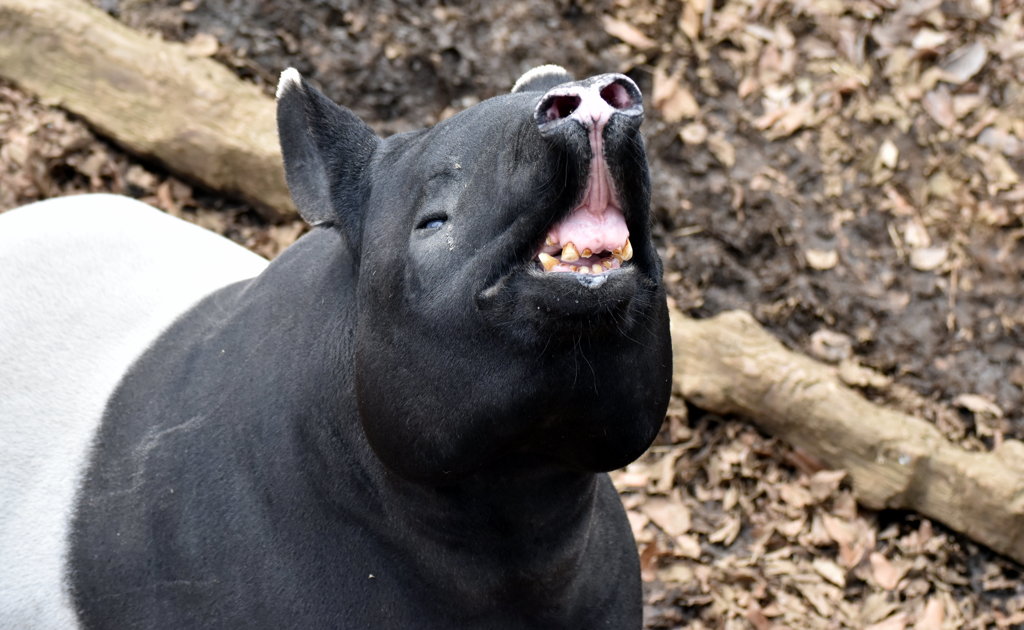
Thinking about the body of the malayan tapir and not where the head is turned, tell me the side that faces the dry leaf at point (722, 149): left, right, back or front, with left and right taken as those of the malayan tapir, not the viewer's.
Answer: left

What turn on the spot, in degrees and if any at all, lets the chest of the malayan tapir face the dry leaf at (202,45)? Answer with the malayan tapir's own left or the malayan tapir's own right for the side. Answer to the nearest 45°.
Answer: approximately 135° to the malayan tapir's own left

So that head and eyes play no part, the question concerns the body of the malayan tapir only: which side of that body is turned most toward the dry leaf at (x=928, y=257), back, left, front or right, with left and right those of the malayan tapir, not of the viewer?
left

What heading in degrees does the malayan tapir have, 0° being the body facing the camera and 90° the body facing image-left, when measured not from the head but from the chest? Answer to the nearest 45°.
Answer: approximately 315°

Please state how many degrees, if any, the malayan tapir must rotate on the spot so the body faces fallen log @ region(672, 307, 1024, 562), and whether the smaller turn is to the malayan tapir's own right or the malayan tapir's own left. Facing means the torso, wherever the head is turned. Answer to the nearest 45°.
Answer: approximately 90° to the malayan tapir's own left

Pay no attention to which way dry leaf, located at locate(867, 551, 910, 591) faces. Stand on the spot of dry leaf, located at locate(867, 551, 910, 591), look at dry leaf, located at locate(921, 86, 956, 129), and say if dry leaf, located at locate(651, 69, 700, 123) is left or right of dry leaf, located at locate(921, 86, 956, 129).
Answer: left

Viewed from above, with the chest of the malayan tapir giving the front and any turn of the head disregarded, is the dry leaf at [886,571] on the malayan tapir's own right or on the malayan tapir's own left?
on the malayan tapir's own left

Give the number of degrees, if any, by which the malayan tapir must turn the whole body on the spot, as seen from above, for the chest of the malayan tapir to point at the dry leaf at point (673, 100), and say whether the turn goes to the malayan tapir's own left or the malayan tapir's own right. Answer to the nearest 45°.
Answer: approximately 90° to the malayan tapir's own left
